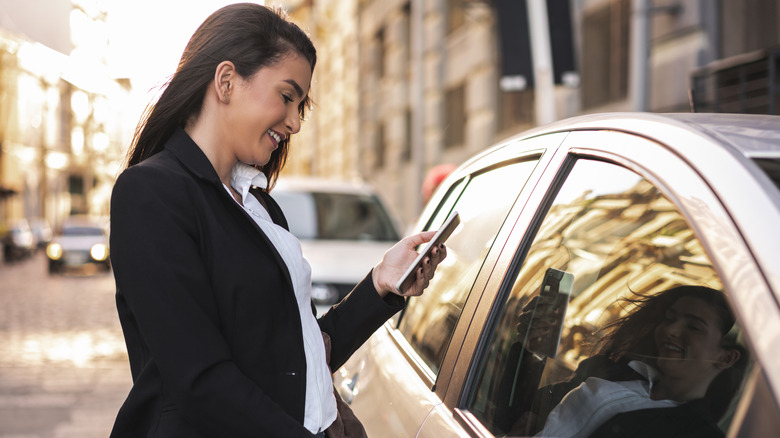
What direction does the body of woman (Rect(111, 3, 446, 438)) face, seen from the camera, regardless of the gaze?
to the viewer's right

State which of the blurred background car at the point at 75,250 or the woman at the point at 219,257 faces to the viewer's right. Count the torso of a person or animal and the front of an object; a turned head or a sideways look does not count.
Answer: the woman

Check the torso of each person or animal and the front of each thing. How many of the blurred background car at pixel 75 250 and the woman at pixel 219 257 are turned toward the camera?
1

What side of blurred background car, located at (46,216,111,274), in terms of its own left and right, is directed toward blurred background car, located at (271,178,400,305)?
front

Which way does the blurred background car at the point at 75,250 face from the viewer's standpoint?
toward the camera

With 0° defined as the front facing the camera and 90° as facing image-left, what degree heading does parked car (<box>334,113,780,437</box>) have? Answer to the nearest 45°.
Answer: approximately 315°

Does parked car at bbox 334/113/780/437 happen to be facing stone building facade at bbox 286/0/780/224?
no

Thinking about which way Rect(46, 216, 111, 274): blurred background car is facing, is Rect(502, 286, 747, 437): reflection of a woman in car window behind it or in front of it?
in front

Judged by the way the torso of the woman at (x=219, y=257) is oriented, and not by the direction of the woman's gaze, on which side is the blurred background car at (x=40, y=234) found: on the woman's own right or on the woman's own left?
on the woman's own left

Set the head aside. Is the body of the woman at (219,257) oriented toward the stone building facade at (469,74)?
no

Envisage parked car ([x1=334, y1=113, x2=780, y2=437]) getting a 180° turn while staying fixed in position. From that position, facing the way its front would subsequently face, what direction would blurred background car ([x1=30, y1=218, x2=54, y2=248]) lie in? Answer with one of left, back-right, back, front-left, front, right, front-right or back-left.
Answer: front

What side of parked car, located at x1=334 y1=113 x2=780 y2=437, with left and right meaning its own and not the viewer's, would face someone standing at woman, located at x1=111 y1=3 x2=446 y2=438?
right

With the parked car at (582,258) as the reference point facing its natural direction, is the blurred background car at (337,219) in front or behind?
behind

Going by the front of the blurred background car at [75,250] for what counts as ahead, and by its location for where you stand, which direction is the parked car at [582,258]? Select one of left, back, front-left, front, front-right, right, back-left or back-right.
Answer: front

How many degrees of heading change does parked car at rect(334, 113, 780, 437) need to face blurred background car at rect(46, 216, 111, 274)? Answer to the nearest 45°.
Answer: approximately 180°
